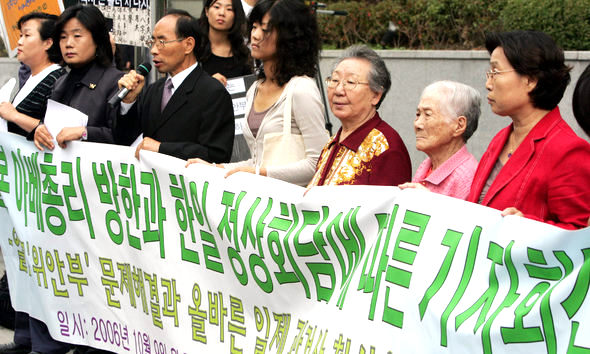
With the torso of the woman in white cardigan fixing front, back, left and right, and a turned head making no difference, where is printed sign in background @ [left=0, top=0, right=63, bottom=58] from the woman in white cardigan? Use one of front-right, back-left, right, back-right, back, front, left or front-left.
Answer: right

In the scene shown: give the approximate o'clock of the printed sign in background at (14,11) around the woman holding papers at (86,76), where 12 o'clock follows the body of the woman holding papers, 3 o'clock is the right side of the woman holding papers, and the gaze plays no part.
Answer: The printed sign in background is roughly at 4 o'clock from the woman holding papers.

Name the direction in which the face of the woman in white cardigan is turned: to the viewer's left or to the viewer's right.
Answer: to the viewer's left

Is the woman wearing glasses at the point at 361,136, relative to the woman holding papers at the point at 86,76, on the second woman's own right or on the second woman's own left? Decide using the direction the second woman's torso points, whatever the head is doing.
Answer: on the second woman's own left

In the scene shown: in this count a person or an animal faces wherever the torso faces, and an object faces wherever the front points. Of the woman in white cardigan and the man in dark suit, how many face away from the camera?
0

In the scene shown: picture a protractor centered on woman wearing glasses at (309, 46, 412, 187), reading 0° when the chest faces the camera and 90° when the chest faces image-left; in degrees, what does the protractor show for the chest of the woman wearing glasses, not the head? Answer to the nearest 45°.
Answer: approximately 45°

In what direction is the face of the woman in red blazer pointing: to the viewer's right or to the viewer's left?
to the viewer's left

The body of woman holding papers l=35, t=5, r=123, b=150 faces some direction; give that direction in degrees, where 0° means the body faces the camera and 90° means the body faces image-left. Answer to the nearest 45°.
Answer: approximately 45°
